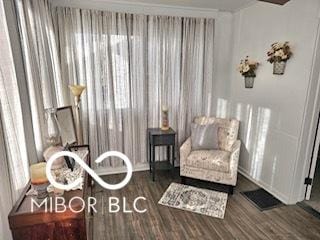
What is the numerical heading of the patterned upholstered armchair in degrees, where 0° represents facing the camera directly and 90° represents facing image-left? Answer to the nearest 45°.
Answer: approximately 45°

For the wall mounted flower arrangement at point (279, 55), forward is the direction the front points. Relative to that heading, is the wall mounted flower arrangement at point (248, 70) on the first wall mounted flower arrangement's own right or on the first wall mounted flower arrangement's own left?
on the first wall mounted flower arrangement's own right

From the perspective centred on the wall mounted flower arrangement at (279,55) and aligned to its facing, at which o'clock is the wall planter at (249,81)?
The wall planter is roughly at 3 o'clock from the wall mounted flower arrangement.

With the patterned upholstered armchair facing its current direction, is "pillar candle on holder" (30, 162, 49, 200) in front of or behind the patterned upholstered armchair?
in front

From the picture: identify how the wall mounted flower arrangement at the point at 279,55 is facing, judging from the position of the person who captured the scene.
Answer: facing the viewer and to the left of the viewer

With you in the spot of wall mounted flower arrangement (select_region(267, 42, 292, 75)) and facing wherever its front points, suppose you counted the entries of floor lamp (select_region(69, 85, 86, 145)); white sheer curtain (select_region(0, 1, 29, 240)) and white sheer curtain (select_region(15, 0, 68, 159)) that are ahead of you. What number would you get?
3

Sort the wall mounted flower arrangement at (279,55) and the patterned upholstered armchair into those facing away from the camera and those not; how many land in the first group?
0

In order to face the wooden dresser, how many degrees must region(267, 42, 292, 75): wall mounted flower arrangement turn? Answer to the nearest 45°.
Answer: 0° — it already faces it

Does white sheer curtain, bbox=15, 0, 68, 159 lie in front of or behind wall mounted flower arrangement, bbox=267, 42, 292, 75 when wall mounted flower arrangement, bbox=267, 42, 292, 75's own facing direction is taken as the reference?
in front

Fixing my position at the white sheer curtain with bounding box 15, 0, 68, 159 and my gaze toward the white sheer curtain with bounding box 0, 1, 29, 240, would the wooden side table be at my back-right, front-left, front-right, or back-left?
back-left
